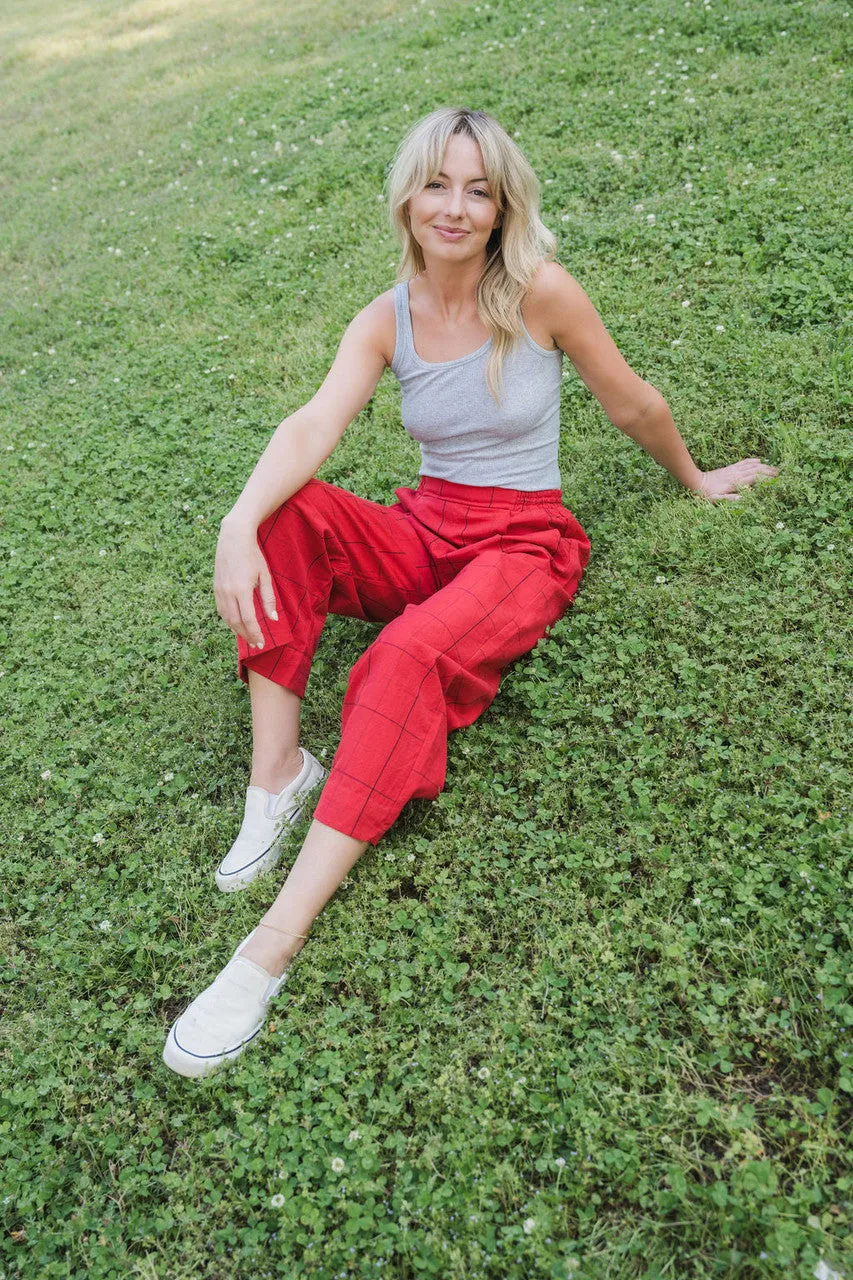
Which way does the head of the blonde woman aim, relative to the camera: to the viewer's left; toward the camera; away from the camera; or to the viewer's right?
toward the camera

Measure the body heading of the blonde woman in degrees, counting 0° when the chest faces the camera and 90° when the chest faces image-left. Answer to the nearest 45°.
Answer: approximately 45°
